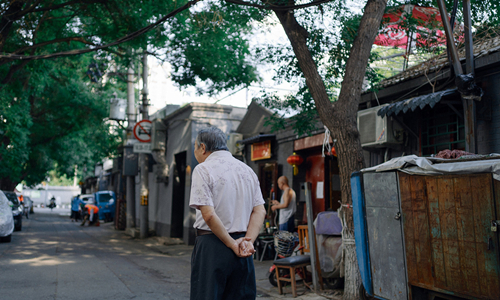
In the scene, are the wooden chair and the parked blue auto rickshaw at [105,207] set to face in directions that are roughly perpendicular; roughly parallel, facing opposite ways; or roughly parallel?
roughly perpendicular

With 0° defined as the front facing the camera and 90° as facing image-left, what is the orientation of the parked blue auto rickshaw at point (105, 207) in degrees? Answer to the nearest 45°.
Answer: approximately 180°

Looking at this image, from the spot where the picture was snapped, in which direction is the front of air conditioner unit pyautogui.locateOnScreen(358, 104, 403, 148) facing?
facing the viewer and to the left of the viewer

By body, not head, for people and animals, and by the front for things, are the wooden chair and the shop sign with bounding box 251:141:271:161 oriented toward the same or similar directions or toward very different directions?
same or similar directions

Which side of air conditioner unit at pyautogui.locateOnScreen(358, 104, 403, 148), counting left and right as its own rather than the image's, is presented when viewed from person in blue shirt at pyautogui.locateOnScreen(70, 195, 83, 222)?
right

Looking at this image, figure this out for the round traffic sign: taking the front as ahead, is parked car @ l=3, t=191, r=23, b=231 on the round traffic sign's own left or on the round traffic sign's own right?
on the round traffic sign's own right

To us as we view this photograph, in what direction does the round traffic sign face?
facing the viewer

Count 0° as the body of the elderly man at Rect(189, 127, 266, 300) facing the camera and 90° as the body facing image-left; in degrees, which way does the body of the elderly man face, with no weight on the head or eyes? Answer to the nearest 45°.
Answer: approximately 135°

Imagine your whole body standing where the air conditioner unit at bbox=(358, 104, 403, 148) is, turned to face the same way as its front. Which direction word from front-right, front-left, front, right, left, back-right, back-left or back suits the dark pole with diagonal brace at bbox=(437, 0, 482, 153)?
left

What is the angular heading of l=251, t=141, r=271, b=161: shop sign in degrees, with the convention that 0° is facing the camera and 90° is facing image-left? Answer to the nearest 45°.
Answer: approximately 45°

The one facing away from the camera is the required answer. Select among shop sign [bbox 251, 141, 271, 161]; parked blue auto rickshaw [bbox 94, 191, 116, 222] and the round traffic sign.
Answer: the parked blue auto rickshaw
